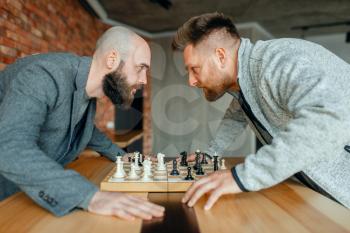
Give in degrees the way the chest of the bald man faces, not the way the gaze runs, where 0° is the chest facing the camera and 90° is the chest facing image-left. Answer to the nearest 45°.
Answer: approximately 270°

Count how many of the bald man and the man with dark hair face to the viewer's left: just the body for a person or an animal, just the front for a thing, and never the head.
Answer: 1

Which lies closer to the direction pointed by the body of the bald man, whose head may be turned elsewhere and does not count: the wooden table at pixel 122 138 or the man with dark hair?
the man with dark hair

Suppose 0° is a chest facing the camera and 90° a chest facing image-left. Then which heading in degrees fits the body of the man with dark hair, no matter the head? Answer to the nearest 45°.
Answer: approximately 90°

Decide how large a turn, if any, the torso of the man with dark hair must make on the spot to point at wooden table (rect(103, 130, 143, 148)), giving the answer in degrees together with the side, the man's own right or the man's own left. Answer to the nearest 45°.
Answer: approximately 45° to the man's own right

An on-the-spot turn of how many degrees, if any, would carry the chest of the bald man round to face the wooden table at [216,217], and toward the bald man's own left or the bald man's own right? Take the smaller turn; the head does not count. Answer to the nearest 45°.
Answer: approximately 45° to the bald man's own right
